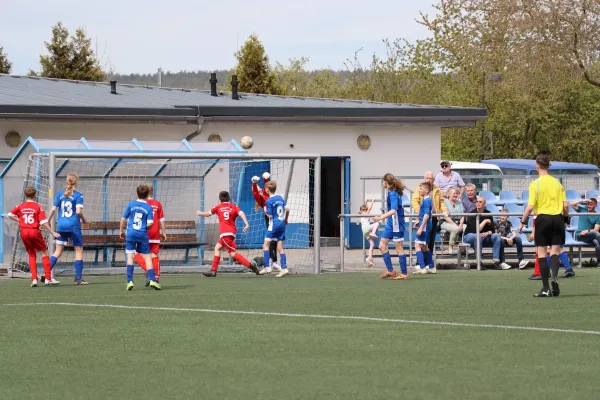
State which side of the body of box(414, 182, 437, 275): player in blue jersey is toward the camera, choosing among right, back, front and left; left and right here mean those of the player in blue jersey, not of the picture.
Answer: left

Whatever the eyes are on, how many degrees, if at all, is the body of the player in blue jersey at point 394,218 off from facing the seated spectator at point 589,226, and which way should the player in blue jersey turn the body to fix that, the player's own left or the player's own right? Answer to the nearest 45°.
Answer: approximately 135° to the player's own right

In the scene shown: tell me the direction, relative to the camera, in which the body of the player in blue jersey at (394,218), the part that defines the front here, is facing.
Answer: to the viewer's left

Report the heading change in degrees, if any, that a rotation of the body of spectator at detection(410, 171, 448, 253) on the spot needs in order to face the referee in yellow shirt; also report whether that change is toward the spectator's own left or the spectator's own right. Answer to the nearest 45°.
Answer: approximately 45° to the spectator's own left

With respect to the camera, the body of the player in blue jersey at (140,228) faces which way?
away from the camera

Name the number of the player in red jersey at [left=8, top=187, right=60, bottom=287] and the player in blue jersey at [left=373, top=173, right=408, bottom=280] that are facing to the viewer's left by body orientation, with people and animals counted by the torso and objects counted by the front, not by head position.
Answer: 1

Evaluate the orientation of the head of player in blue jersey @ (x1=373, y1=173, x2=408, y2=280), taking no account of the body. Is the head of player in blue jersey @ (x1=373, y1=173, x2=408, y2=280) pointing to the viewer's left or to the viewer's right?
to the viewer's left

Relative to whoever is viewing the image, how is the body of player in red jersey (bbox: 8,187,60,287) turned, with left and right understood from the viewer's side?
facing away from the viewer

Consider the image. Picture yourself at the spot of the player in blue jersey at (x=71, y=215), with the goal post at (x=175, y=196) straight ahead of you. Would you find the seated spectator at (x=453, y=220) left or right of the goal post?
right

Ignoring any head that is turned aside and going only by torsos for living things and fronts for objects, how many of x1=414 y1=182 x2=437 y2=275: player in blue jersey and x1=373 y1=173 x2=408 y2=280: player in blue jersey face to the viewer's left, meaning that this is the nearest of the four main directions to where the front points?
2
